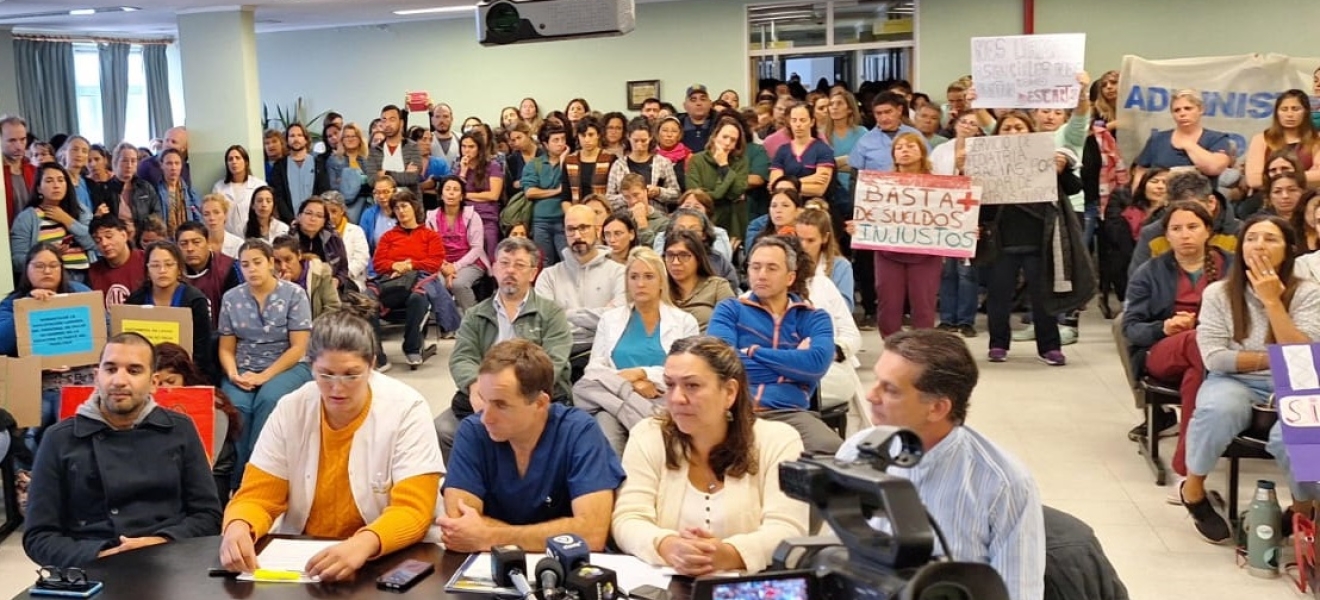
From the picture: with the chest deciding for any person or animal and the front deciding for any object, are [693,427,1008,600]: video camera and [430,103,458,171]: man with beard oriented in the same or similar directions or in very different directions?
very different directions

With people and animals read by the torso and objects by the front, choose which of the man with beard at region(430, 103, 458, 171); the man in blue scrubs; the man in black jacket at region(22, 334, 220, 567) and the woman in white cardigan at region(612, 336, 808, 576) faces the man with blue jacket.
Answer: the man with beard

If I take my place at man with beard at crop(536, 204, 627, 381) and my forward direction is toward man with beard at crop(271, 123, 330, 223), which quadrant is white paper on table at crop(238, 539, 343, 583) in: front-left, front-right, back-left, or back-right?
back-left

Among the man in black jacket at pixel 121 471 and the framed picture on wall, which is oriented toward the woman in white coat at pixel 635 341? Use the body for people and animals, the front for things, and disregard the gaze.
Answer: the framed picture on wall

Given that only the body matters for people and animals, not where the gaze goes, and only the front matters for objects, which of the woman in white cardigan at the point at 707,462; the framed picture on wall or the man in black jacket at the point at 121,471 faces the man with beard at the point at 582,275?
the framed picture on wall

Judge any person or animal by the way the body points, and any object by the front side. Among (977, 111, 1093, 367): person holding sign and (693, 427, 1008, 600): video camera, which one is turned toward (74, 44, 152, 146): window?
the video camera

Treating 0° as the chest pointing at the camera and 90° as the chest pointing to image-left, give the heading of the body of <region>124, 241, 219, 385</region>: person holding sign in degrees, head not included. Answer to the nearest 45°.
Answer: approximately 0°

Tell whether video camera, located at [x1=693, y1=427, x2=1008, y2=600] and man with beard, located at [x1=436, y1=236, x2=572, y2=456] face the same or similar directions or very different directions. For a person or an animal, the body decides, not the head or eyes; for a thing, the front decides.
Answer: very different directions
